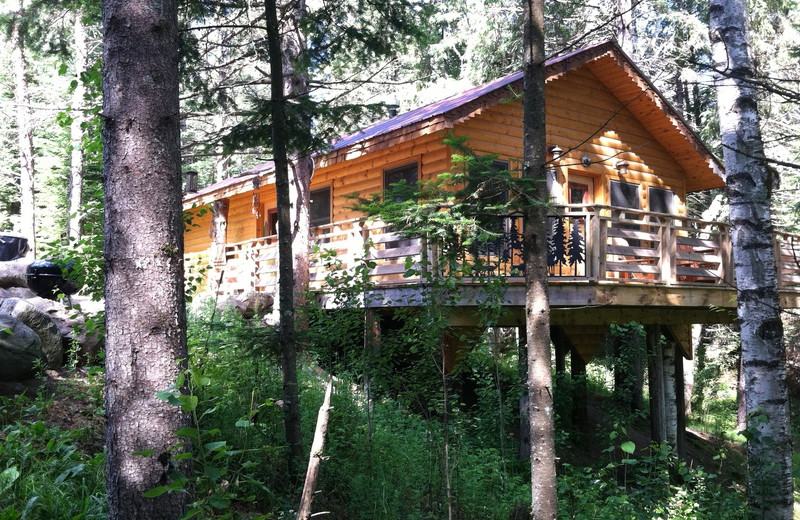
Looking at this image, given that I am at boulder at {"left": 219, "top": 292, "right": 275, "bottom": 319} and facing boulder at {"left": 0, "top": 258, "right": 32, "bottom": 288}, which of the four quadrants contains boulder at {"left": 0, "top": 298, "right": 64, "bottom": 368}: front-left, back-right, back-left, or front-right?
front-left

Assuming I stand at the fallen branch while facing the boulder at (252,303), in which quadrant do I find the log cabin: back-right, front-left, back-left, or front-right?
front-right

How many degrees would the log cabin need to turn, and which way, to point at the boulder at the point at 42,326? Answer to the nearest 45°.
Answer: approximately 90° to its right

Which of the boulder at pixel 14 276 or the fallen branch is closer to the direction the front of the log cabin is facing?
the fallen branch
